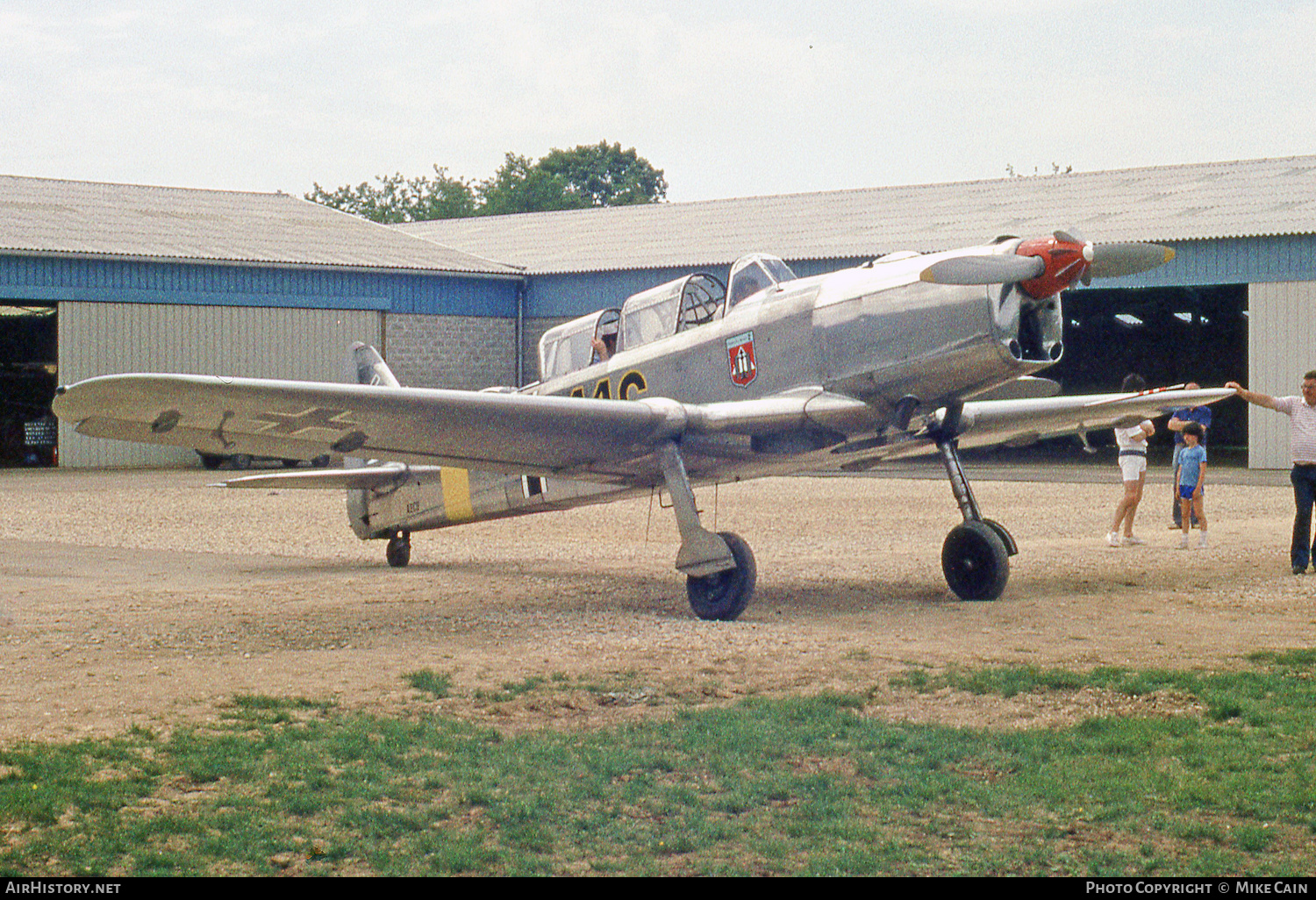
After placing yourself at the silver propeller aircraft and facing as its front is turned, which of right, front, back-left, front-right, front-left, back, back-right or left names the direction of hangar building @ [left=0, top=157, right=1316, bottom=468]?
back-left

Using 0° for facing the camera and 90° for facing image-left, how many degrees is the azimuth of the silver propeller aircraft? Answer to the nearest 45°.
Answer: approximately 315°

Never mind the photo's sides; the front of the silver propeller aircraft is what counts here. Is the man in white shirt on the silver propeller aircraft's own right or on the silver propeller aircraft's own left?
on the silver propeller aircraft's own left

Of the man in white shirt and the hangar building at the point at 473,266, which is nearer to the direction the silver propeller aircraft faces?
the man in white shirt

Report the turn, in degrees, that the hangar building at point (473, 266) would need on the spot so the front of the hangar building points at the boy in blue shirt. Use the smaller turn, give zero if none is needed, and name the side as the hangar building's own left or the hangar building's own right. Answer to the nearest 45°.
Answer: approximately 45° to the hangar building's own left

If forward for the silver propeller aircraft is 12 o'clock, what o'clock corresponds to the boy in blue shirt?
The boy in blue shirt is roughly at 9 o'clock from the silver propeller aircraft.
